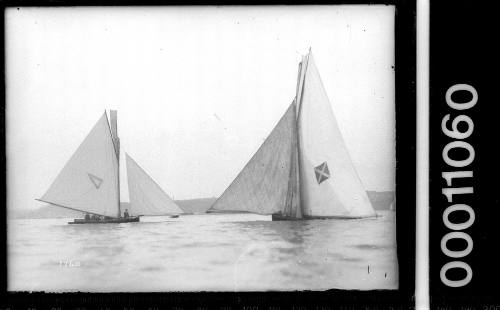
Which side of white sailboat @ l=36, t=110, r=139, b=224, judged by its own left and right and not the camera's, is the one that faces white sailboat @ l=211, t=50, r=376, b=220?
front

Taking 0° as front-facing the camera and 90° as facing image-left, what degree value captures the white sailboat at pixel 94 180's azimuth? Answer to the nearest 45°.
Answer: approximately 270°
